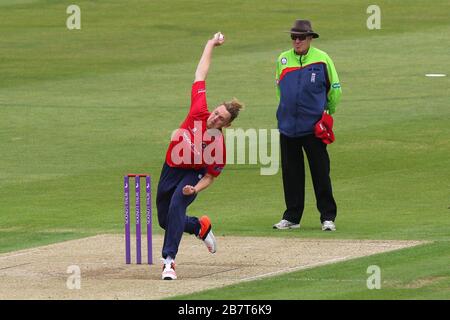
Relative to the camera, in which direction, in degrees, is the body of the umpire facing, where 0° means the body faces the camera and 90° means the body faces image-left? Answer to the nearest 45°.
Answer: approximately 45°
